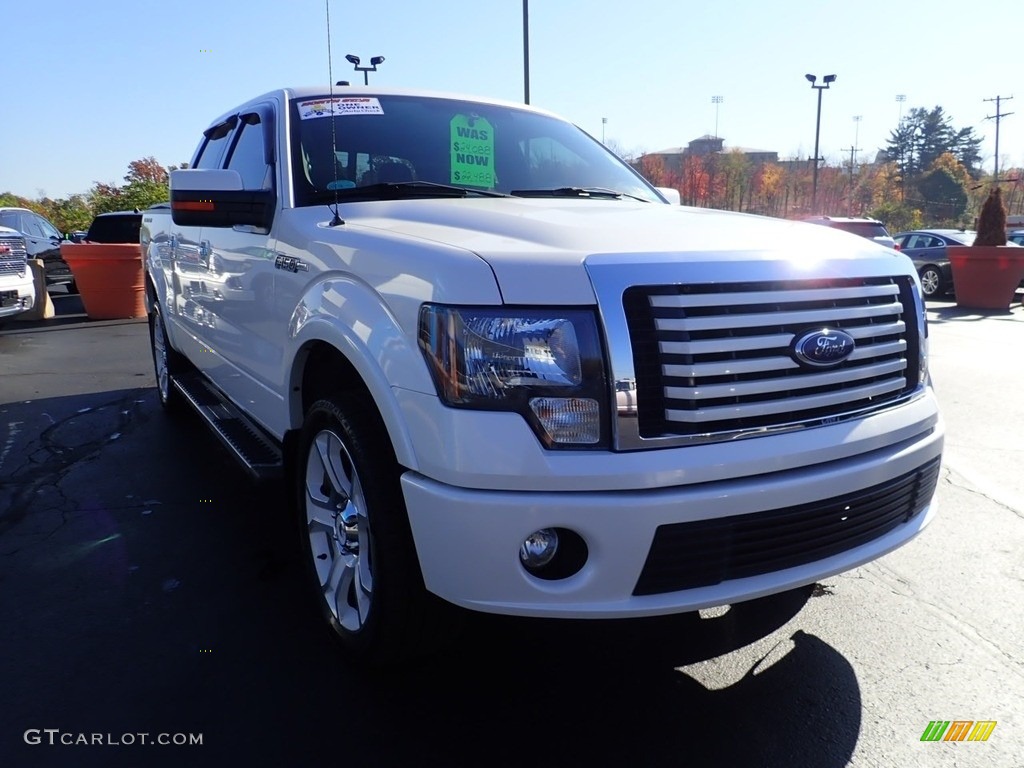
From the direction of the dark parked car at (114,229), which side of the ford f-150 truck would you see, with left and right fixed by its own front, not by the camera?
back

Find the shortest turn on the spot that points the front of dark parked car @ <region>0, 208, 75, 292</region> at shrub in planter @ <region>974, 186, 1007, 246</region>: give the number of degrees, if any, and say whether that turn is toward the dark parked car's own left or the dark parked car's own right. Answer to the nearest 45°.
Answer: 0° — it already faces it

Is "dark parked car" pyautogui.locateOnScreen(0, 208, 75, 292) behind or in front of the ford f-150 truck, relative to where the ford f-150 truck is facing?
behind

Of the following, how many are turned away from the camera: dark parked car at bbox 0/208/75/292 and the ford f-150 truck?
0

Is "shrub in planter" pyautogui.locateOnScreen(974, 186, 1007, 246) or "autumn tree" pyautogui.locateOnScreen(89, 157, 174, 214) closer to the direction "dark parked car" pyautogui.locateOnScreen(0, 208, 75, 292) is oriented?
the shrub in planter

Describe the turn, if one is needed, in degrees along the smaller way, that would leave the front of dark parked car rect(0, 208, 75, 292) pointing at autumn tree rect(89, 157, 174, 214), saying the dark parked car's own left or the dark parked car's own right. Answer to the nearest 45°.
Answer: approximately 135° to the dark parked car's own left

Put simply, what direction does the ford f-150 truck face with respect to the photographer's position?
facing the viewer and to the right of the viewer
